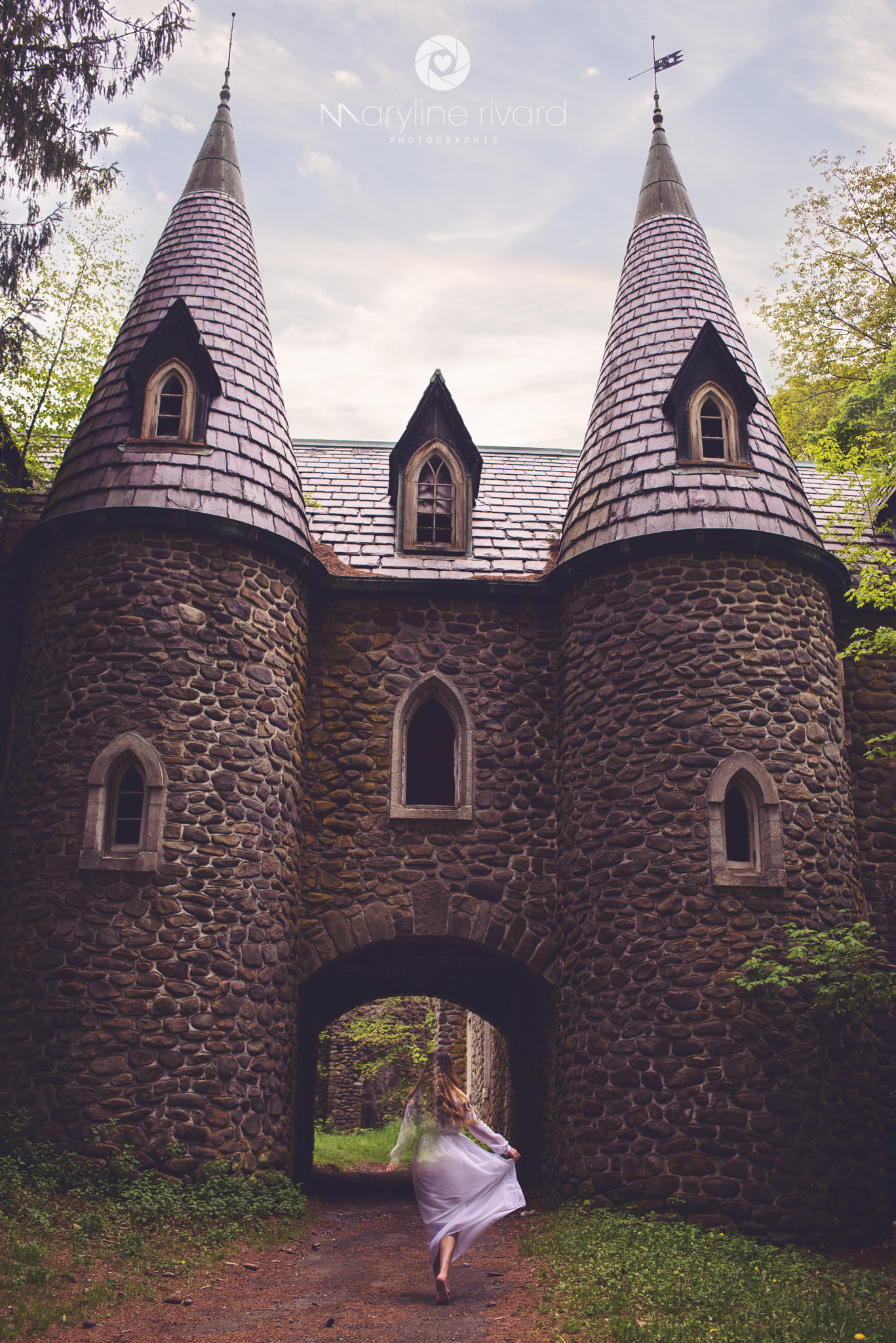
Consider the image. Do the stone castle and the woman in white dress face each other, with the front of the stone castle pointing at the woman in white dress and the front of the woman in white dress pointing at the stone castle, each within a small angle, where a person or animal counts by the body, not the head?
yes

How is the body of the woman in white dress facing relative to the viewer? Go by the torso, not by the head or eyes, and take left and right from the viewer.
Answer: facing away from the viewer

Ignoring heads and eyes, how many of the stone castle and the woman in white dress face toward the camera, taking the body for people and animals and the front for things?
1

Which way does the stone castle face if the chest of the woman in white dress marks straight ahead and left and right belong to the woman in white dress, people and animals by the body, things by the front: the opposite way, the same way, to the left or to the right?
the opposite way

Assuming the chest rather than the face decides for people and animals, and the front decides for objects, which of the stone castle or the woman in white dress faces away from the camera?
the woman in white dress

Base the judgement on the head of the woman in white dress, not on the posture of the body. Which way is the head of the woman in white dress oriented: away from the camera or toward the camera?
away from the camera

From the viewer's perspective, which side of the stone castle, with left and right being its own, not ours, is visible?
front
